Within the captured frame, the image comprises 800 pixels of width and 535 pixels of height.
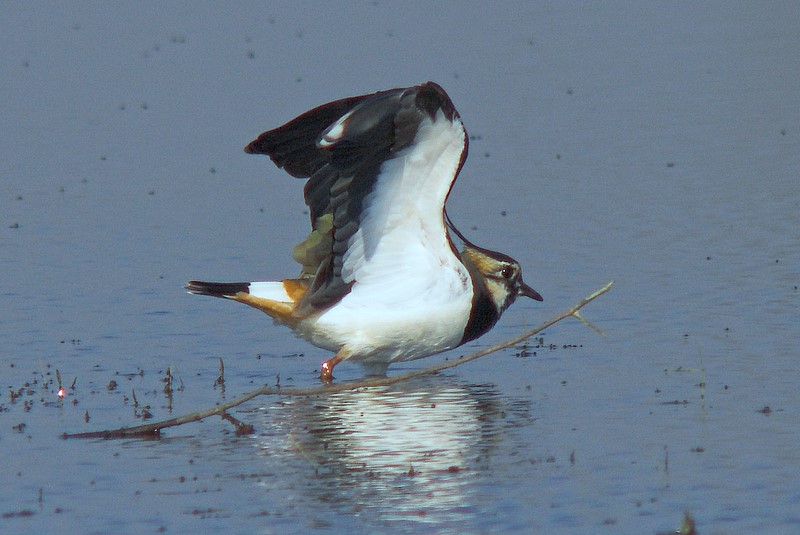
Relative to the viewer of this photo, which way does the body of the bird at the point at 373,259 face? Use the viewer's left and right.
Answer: facing to the right of the viewer
